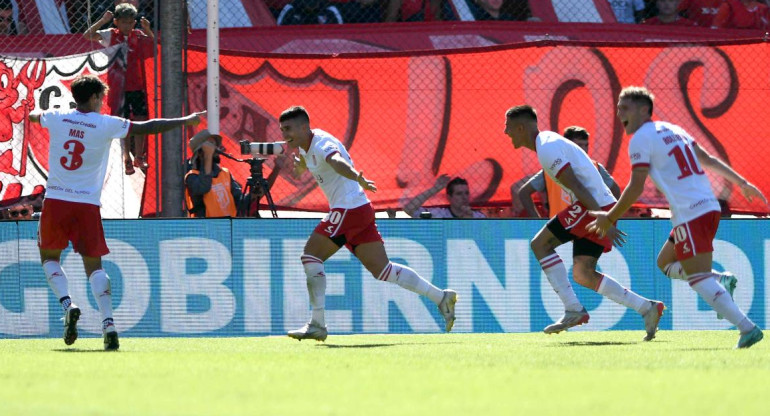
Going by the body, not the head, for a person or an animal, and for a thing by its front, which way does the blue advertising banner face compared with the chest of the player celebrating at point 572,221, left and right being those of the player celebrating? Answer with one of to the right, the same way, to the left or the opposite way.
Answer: to the left

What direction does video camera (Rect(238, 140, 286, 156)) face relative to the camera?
to the viewer's right

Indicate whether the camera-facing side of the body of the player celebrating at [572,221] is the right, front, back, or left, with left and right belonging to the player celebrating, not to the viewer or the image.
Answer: left

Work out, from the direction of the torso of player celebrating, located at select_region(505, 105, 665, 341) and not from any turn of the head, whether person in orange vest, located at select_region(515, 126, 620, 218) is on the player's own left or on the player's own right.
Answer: on the player's own right

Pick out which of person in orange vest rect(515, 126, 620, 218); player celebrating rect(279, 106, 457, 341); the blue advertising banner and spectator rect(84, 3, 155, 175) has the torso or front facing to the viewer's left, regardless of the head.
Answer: the player celebrating

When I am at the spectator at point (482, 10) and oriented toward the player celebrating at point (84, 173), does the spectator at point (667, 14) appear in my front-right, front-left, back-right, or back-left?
back-left

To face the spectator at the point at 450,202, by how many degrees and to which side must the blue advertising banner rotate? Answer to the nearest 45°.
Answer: approximately 135° to its left

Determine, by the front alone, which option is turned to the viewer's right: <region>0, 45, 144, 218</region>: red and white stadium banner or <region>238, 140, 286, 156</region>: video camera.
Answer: the video camera
